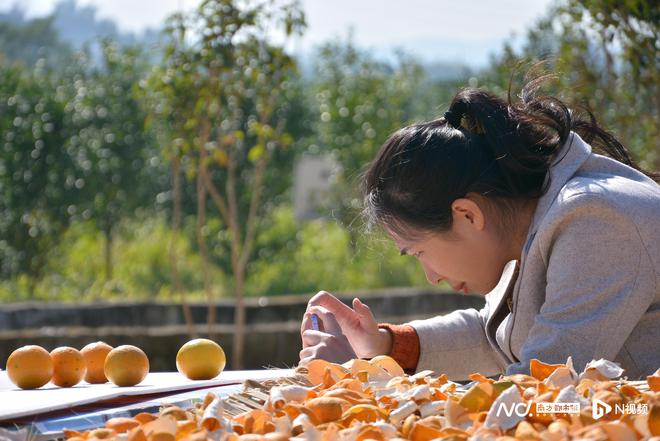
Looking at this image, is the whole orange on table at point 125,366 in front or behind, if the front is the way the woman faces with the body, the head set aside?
in front

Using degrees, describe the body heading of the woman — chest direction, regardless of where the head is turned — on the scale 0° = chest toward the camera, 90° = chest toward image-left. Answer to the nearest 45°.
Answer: approximately 90°

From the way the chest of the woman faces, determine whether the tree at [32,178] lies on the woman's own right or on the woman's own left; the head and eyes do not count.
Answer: on the woman's own right

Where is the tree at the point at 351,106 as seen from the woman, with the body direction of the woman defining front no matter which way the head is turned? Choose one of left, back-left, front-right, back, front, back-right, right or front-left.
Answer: right

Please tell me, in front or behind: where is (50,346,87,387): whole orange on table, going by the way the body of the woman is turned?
in front

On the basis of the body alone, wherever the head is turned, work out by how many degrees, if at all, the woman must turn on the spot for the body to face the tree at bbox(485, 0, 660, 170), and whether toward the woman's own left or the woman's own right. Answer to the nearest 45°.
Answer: approximately 90° to the woman's own right

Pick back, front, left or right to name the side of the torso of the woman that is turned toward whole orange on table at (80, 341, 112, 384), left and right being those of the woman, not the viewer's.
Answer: front

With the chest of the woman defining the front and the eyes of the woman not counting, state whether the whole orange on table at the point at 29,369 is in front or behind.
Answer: in front

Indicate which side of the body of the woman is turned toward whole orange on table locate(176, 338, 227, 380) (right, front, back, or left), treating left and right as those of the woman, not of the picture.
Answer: front

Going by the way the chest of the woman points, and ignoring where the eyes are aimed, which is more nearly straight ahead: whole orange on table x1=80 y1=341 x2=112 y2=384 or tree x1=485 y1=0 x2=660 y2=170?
the whole orange on table

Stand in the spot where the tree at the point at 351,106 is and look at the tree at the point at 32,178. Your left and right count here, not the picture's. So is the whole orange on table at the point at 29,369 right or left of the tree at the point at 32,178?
left

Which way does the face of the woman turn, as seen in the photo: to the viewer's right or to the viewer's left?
to the viewer's left

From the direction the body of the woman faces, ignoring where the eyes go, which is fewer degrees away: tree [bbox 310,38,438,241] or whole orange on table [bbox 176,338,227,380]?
the whole orange on table
